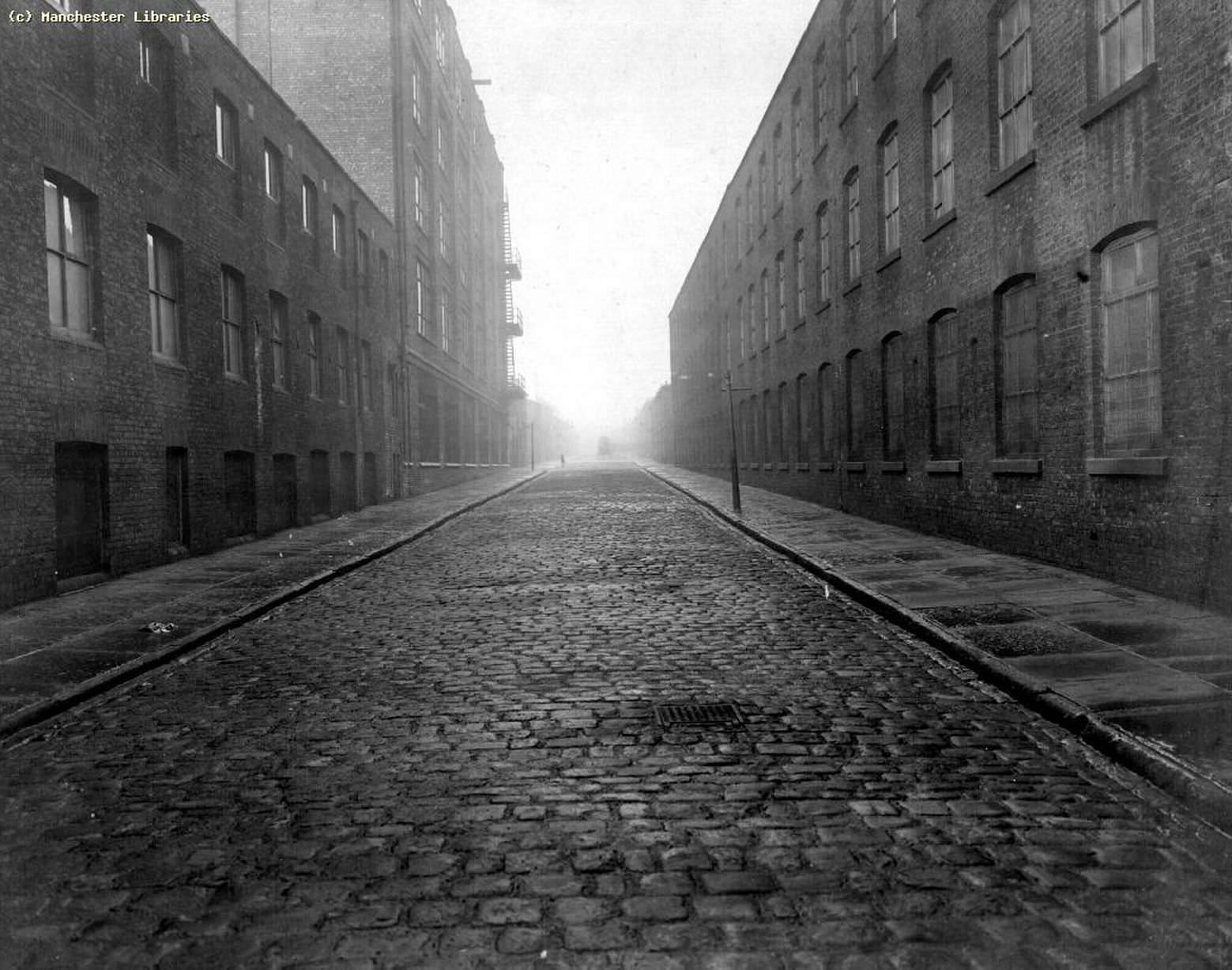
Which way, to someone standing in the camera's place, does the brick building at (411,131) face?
facing to the right of the viewer

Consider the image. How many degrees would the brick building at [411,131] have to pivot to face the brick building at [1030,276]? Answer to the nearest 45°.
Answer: approximately 90° to its right

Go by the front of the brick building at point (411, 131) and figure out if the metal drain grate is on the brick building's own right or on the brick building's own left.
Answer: on the brick building's own right

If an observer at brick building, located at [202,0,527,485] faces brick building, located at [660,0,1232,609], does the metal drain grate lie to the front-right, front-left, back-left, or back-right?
front-right
